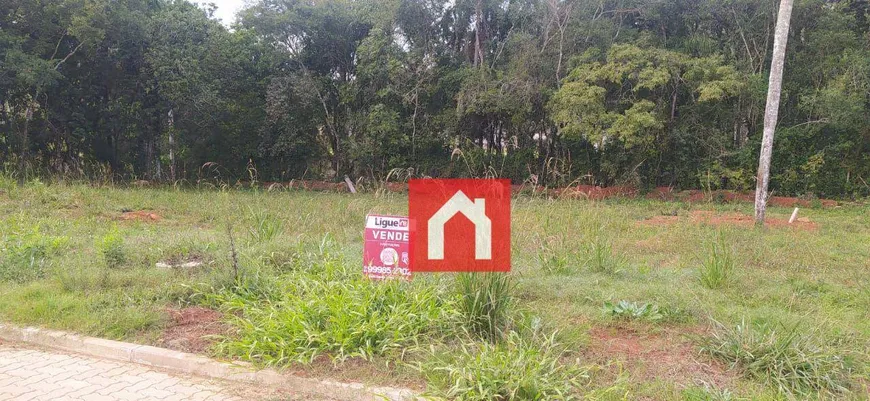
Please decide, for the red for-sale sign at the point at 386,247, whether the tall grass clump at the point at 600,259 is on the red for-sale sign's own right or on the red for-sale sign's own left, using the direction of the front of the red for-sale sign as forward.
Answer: on the red for-sale sign's own left

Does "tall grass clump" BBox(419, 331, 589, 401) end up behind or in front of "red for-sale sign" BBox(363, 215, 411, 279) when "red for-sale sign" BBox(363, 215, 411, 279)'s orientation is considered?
in front

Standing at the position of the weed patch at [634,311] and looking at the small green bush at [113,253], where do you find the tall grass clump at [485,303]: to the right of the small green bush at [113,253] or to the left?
left

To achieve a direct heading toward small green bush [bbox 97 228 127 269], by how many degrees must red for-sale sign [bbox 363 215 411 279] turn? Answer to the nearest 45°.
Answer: approximately 135° to its right

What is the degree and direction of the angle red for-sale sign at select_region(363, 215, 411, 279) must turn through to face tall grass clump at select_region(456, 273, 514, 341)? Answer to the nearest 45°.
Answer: approximately 45° to its left

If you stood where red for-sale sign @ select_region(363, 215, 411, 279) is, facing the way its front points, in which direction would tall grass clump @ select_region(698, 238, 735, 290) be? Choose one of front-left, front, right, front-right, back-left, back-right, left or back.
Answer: left

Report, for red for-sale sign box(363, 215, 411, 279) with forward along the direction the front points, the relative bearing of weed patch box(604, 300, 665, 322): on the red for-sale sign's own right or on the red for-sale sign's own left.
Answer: on the red for-sale sign's own left

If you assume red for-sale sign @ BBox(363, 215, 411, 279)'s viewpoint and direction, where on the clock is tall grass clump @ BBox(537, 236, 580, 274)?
The tall grass clump is roughly at 8 o'clock from the red for-sale sign.

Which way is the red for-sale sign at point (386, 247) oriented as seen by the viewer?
toward the camera
